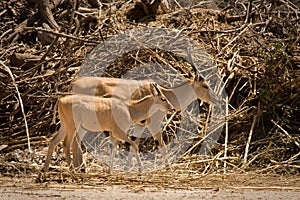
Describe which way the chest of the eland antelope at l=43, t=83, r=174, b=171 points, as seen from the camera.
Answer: to the viewer's right

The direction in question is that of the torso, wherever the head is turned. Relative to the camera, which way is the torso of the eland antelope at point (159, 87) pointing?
to the viewer's right

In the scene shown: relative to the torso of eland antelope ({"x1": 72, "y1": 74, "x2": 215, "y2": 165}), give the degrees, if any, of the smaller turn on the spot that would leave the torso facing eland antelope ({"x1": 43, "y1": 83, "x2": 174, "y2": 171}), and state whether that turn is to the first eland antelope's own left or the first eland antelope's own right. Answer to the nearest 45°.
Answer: approximately 135° to the first eland antelope's own right

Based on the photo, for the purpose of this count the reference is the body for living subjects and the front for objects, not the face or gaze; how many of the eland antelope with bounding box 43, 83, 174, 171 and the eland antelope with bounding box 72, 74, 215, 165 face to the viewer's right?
2

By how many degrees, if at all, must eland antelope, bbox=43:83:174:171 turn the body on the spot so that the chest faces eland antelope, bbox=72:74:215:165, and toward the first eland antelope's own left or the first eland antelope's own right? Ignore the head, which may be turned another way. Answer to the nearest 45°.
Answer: approximately 45° to the first eland antelope's own left
